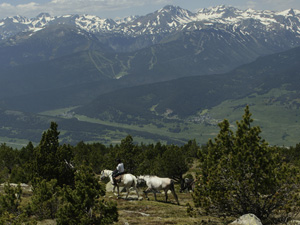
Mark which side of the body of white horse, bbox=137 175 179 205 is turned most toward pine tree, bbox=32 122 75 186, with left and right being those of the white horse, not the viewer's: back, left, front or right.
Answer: front

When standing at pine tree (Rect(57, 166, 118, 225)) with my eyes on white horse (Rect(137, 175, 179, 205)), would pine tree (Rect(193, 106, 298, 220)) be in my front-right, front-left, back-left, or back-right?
front-right

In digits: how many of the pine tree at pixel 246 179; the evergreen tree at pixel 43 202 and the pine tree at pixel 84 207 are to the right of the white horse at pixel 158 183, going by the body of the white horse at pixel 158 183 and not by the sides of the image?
0

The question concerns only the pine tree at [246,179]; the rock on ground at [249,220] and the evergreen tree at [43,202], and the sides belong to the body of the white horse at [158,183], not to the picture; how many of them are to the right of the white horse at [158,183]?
0

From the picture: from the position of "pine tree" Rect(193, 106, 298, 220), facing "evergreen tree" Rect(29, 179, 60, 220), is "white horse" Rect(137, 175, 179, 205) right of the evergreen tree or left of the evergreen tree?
right

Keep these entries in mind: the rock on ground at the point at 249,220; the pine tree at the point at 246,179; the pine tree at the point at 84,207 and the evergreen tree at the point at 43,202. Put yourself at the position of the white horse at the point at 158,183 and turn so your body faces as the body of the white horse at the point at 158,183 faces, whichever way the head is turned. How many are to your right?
0

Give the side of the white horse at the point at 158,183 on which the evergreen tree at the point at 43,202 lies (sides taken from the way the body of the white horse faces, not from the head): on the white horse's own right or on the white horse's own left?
on the white horse's own left

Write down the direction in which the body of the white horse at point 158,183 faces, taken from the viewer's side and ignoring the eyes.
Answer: to the viewer's left

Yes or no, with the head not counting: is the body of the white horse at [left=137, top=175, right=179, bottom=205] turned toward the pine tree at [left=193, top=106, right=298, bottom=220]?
no

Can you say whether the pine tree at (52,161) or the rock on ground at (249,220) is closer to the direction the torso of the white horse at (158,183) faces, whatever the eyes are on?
the pine tree

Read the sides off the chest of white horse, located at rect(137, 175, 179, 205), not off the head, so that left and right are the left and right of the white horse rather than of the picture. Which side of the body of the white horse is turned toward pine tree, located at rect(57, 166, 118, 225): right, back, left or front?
left

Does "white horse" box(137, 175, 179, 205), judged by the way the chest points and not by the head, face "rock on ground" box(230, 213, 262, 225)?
no

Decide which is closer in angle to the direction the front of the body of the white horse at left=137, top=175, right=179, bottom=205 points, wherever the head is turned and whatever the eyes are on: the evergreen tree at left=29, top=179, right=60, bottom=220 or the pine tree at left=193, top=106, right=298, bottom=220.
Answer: the evergreen tree
